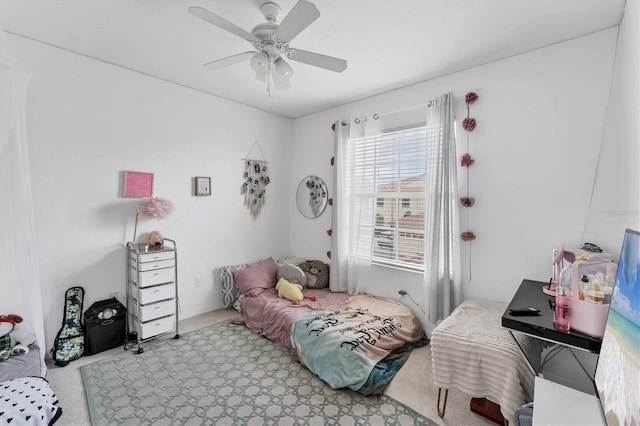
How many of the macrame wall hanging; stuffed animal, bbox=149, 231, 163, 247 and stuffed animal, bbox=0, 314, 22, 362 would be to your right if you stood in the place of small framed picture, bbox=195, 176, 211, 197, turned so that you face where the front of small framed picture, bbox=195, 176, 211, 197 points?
2

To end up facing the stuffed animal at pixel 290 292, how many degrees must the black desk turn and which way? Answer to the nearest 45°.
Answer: approximately 45° to its right

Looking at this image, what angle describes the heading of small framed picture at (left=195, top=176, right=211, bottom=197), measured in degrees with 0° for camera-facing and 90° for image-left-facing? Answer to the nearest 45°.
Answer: approximately 315°

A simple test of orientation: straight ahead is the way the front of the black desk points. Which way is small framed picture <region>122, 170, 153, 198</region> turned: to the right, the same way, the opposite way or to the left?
the opposite way

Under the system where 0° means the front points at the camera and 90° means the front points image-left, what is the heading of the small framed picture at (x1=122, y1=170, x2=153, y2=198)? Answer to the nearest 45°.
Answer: approximately 315°

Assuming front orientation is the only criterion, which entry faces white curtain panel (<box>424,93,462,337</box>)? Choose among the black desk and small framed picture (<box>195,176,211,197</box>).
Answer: the small framed picture

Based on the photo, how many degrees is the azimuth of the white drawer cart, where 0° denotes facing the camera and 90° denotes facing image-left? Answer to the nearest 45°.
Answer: approximately 315°

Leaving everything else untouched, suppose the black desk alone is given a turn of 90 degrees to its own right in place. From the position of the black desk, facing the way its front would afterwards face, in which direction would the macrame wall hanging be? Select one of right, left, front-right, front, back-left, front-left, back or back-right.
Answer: front-left
